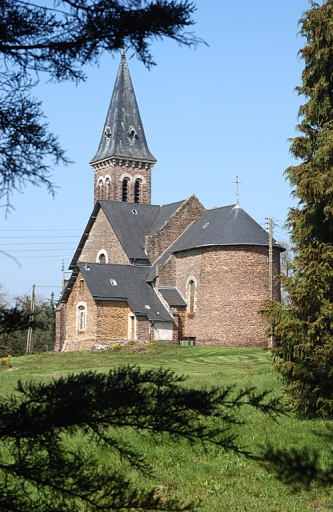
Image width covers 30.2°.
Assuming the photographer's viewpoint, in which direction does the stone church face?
facing away from the viewer and to the left of the viewer

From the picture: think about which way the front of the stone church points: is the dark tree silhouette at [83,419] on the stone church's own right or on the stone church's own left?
on the stone church's own left

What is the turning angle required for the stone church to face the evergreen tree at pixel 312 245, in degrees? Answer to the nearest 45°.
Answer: approximately 135° to its left
